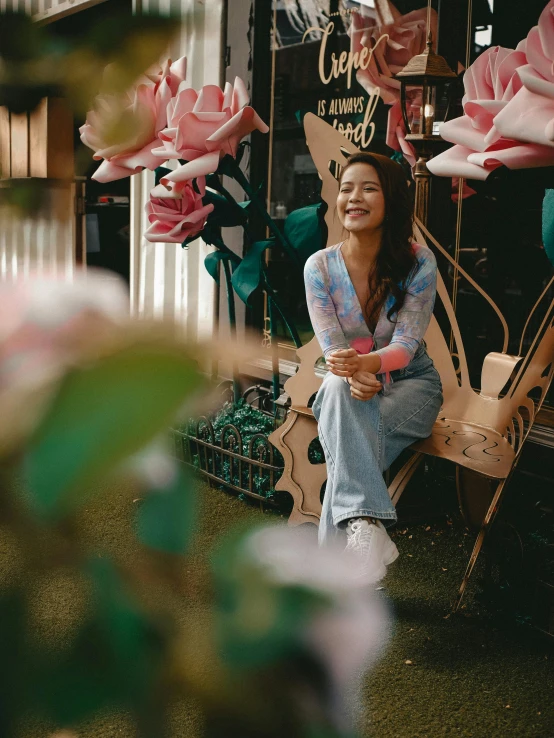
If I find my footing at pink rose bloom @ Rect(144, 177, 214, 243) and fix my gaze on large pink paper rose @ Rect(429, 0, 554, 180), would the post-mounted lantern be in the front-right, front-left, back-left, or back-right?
front-left

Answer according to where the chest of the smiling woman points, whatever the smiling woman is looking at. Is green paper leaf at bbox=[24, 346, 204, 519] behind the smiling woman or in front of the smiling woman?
in front

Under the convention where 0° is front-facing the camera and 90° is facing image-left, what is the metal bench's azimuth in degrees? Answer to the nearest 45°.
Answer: approximately 45°

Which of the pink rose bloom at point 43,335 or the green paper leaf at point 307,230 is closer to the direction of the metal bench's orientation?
the pink rose bloom

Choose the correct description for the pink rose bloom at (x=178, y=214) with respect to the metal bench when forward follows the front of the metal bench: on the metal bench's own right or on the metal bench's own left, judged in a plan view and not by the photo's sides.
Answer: on the metal bench's own right

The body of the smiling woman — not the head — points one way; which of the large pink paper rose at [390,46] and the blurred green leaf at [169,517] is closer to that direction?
the blurred green leaf

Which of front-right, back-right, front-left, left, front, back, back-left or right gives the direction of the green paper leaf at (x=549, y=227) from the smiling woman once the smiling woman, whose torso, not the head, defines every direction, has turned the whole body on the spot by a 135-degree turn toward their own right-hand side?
back-right

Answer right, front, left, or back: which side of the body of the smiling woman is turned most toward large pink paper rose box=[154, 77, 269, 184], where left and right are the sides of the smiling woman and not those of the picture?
right

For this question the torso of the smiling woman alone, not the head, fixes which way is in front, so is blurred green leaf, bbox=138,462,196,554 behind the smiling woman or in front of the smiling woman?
in front

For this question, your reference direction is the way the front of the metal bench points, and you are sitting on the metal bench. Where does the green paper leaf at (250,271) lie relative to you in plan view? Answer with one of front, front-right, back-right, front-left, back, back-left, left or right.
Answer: right

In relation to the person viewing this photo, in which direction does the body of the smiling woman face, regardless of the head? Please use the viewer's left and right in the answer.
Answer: facing the viewer and to the left of the viewer

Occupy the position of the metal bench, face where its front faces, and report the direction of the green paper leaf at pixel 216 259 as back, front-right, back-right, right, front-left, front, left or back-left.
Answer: right
